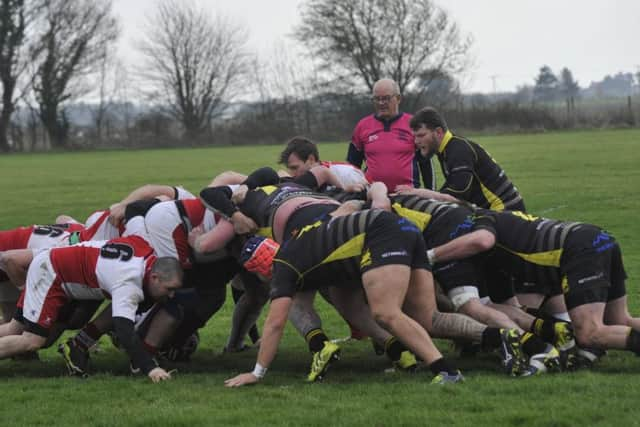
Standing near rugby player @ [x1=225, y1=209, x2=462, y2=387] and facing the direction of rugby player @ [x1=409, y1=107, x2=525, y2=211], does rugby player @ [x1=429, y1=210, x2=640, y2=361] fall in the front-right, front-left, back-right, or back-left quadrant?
front-right

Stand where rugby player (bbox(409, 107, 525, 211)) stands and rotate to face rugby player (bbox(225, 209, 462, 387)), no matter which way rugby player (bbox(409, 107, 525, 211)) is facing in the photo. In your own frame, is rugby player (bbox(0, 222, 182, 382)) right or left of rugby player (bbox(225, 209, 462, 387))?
right

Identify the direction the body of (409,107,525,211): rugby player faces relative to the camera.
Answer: to the viewer's left

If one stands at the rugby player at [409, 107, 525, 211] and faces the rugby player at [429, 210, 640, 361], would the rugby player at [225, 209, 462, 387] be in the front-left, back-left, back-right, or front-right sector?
front-right

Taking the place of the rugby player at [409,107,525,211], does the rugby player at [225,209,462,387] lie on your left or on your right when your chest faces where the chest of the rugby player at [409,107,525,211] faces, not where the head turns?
on your left

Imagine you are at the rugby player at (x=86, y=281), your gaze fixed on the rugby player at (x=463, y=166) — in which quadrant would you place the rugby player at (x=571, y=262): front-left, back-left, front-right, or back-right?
front-right

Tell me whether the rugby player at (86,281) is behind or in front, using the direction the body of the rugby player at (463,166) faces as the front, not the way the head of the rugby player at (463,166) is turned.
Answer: in front

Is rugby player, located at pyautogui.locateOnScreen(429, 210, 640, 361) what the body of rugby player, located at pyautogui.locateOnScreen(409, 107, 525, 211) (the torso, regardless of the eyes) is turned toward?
no
